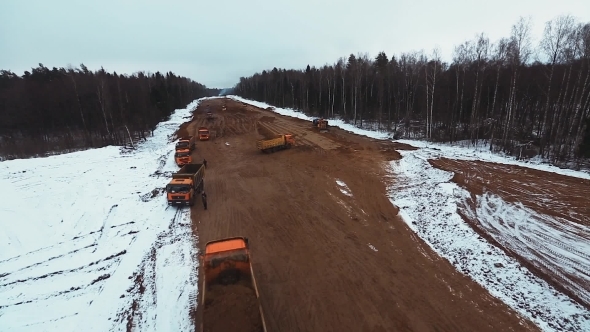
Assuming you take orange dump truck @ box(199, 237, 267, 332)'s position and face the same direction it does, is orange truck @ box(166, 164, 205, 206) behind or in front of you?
in front

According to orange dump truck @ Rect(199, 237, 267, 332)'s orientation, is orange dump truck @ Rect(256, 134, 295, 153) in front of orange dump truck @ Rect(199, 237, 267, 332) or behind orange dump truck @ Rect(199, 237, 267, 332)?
in front

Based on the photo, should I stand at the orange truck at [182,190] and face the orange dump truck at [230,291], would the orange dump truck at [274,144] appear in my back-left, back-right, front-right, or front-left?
back-left

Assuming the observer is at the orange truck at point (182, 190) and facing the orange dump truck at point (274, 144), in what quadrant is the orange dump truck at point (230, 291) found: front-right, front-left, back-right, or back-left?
back-right

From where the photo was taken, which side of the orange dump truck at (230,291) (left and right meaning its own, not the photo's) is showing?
back
